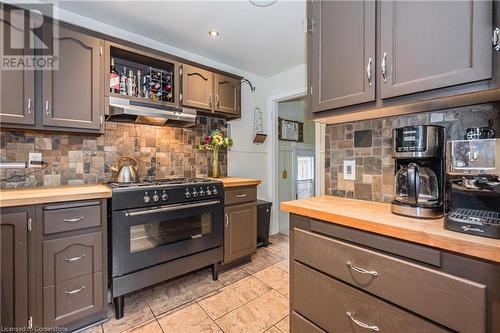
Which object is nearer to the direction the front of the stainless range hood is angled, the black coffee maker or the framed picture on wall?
the black coffee maker

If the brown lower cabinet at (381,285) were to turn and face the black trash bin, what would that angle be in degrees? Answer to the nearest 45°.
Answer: approximately 90° to its right

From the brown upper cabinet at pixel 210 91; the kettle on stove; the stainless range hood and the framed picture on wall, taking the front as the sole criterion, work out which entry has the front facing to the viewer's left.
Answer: the kettle on stove

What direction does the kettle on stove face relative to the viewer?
to the viewer's left
